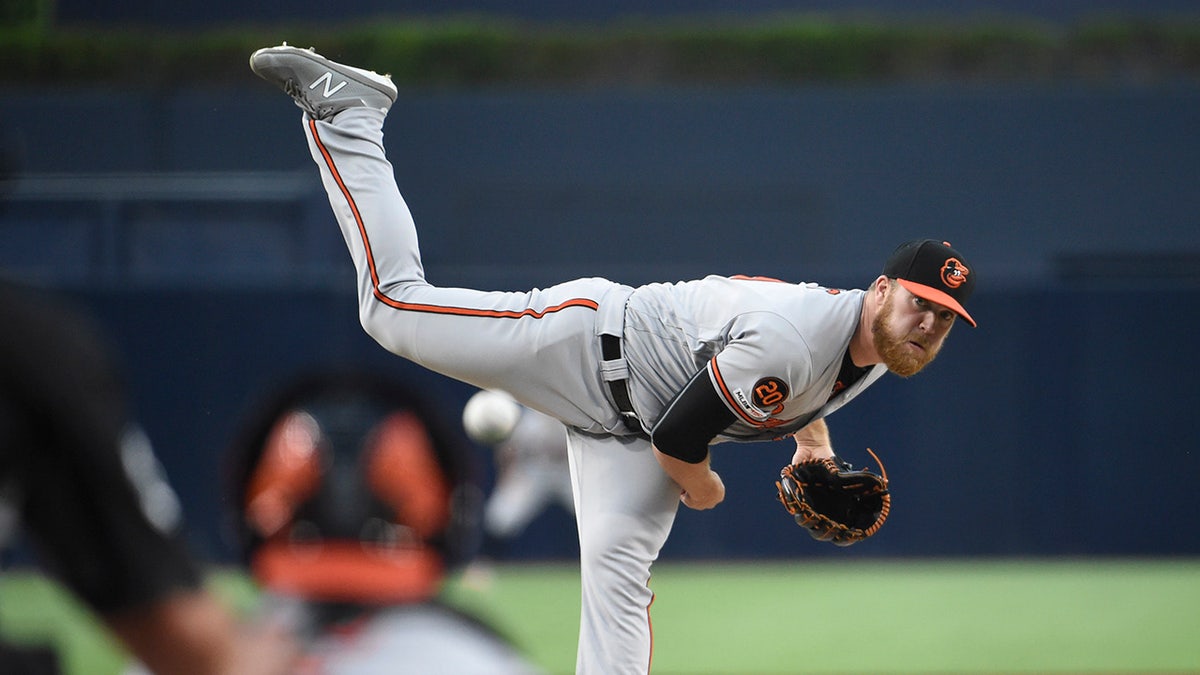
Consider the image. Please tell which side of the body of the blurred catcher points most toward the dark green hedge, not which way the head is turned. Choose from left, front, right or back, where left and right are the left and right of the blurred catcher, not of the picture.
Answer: front

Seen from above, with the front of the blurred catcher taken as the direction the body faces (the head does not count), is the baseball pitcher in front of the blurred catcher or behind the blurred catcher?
in front

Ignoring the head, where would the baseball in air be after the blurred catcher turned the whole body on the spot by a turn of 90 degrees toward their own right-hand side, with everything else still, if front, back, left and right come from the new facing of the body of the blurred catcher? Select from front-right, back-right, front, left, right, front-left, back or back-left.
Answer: left

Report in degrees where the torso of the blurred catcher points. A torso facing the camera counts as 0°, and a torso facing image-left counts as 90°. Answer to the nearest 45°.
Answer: approximately 180°
